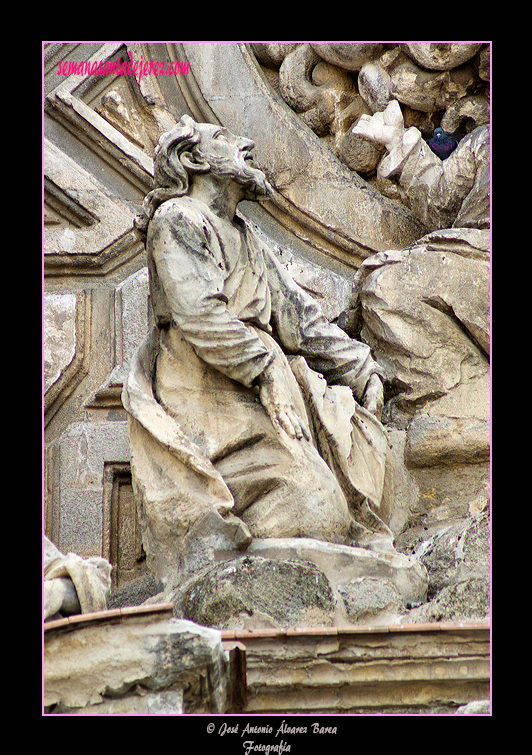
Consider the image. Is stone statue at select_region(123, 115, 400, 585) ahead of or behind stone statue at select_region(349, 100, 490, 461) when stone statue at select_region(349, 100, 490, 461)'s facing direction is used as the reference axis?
ahead

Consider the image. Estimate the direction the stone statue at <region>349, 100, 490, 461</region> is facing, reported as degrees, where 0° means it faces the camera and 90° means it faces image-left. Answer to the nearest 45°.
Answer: approximately 45°

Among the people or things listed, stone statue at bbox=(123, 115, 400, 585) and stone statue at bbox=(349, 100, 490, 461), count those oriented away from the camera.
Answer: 0

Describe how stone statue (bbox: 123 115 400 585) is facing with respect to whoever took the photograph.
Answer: facing the viewer and to the right of the viewer
